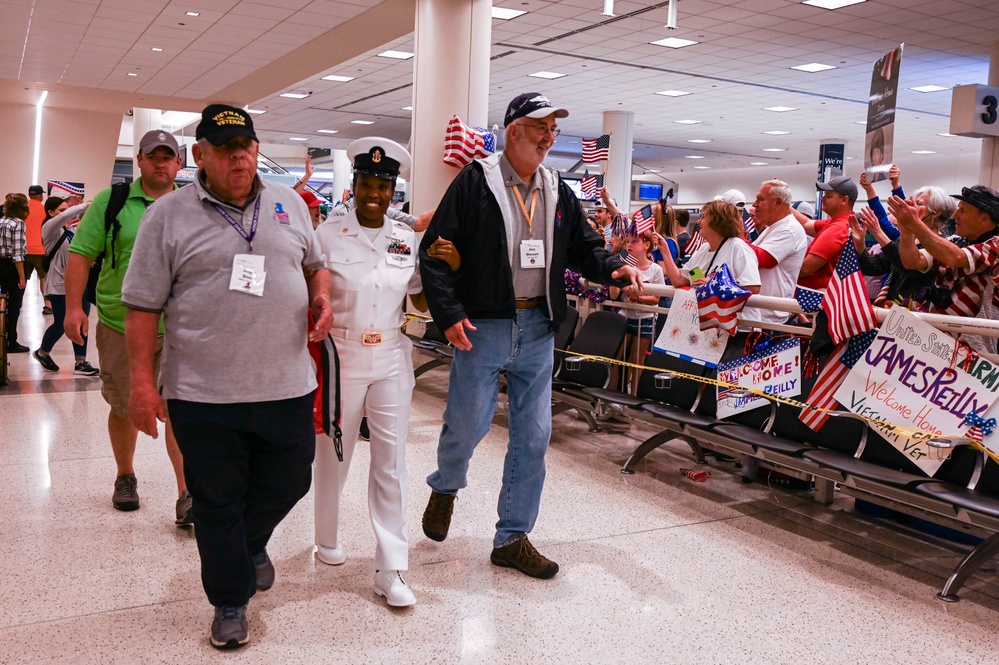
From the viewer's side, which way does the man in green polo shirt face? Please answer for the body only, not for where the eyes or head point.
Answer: toward the camera

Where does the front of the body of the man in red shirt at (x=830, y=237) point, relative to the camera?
to the viewer's left

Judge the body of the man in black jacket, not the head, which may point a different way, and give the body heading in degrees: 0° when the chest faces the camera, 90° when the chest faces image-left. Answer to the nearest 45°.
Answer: approximately 315°

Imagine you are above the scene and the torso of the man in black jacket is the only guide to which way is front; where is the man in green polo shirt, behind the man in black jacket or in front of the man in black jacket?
behind

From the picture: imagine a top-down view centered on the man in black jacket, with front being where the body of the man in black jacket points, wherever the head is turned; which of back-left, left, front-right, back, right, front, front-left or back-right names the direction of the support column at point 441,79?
back-left

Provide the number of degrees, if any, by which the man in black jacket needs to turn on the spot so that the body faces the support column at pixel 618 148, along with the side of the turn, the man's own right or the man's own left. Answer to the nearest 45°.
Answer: approximately 135° to the man's own left

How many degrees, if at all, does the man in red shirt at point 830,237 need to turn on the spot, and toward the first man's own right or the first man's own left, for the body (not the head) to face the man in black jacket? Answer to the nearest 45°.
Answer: approximately 90° to the first man's own left

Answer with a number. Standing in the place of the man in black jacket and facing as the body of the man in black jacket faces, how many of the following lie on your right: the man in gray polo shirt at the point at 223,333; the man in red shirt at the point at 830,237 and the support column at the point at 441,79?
1

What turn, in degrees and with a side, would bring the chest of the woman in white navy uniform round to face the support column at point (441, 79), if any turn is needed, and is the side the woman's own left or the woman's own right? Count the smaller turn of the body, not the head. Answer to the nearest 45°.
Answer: approximately 180°

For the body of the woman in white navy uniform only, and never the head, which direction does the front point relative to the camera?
toward the camera

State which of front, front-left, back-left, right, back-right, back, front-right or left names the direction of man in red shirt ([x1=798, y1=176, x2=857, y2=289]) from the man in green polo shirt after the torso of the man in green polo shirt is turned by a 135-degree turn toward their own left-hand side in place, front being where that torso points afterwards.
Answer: front-right
